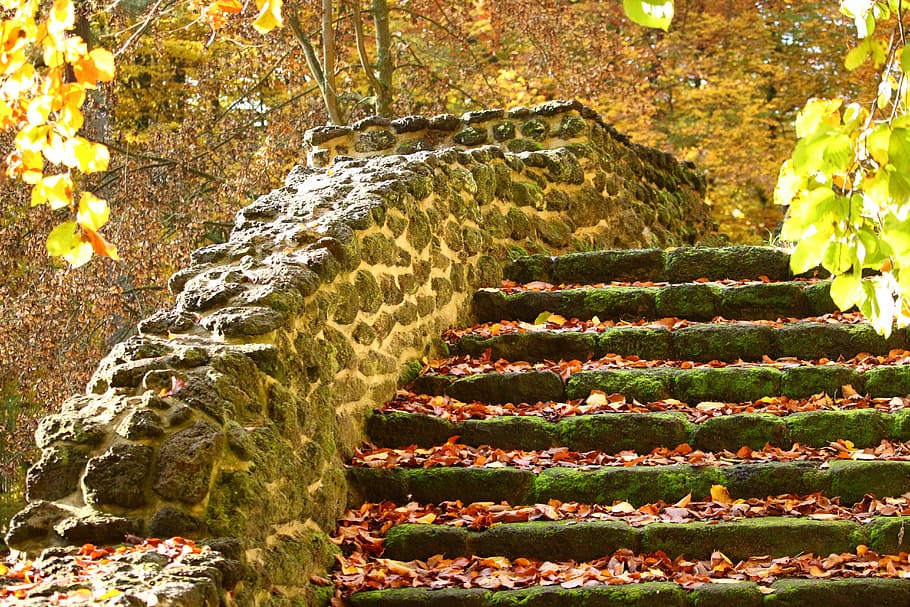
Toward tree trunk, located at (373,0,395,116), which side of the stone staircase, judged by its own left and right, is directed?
back

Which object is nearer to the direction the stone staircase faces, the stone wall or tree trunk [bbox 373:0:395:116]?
the stone wall

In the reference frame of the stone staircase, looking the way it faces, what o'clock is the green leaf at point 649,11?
The green leaf is roughly at 12 o'clock from the stone staircase.

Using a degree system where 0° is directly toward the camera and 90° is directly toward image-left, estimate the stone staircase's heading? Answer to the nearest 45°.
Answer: approximately 0°

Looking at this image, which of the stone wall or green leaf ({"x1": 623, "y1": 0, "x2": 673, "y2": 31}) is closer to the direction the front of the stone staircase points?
the green leaf

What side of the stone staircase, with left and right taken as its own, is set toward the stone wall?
right
